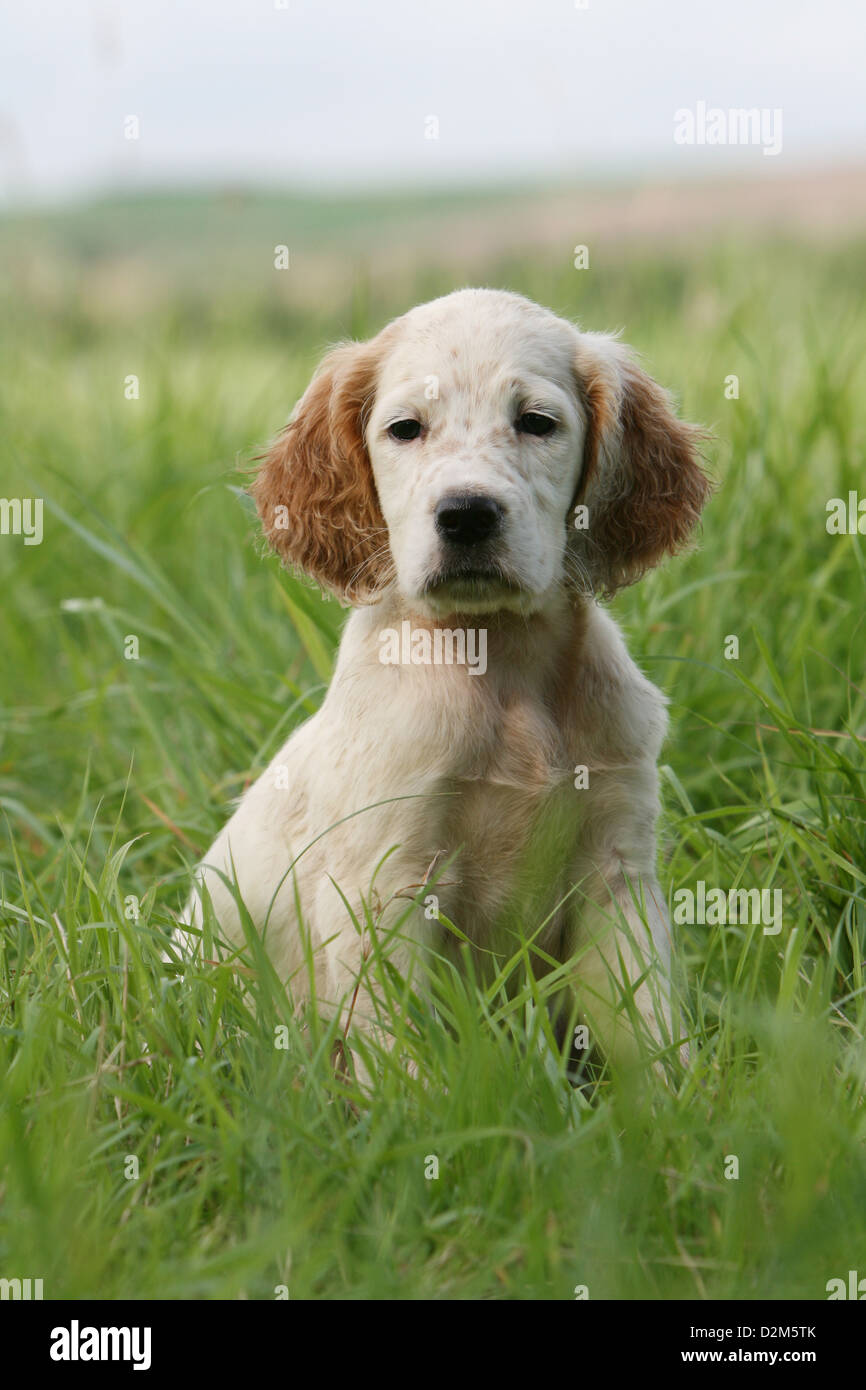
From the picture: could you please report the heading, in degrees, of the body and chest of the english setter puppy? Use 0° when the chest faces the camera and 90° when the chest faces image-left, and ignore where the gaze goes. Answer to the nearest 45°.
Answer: approximately 0°
